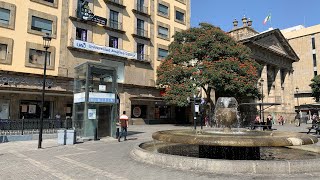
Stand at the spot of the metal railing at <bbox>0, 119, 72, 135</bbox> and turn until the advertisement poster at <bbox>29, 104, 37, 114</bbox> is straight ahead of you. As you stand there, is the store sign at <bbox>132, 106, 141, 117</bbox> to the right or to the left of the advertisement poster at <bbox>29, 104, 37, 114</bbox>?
right

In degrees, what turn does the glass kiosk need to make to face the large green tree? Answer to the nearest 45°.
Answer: approximately 90° to its left

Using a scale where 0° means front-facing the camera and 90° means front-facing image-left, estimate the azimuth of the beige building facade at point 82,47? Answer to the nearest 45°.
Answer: approximately 315°

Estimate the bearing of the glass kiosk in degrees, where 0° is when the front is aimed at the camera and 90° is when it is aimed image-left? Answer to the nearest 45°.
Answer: approximately 315°
